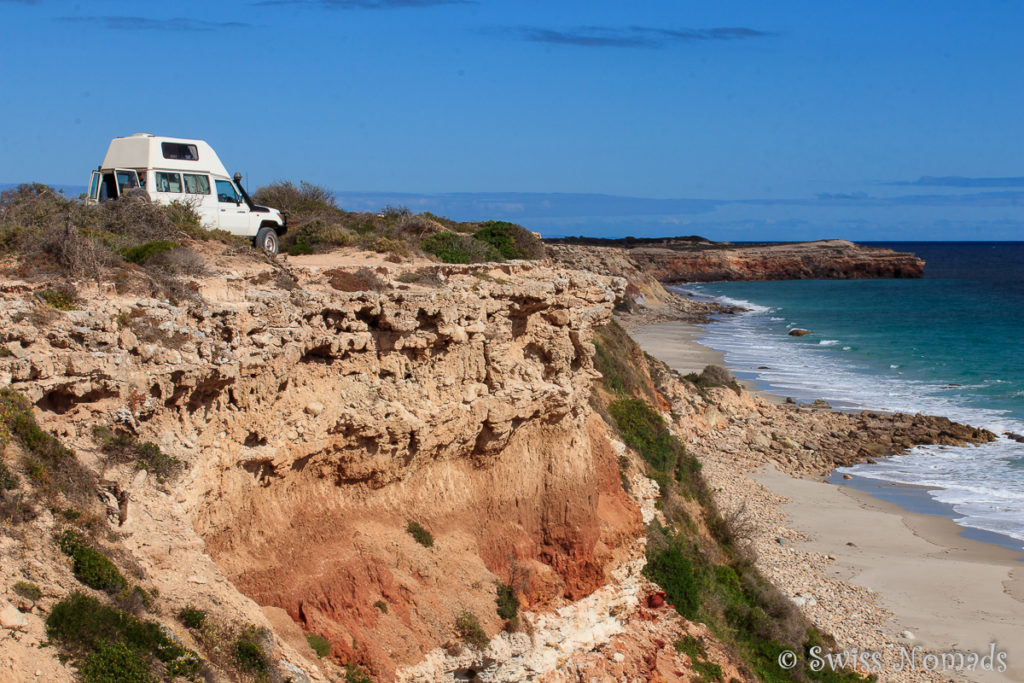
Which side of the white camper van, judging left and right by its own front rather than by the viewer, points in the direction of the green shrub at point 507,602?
right

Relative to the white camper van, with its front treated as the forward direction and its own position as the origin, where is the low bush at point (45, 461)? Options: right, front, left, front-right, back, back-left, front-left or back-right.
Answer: back-right

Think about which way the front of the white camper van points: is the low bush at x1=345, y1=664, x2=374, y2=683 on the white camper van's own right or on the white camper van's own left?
on the white camper van's own right

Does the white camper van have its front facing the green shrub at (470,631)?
no

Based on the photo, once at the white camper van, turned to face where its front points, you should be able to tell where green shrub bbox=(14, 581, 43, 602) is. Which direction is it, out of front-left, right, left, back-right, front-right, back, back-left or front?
back-right

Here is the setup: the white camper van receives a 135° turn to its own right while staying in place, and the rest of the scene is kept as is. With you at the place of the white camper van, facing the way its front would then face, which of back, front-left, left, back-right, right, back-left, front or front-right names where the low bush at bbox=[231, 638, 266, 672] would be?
front

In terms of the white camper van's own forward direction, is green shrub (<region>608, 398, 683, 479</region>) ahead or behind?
ahead

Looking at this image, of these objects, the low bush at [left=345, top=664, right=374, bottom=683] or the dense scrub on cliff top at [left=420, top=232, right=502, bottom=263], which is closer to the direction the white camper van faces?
the dense scrub on cliff top

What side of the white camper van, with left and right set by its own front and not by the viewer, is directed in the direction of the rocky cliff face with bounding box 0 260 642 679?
right

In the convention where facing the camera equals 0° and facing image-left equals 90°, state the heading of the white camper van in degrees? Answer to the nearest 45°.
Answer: approximately 225°

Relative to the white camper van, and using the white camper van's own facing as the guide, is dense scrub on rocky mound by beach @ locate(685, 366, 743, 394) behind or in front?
in front

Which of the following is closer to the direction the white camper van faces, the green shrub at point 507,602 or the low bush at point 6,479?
the green shrub

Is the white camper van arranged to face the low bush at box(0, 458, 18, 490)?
no

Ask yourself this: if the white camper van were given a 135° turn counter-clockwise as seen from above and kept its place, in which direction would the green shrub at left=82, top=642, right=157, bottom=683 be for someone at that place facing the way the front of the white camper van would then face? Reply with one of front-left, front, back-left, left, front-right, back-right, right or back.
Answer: left

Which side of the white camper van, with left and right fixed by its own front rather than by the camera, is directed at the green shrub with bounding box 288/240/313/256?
front

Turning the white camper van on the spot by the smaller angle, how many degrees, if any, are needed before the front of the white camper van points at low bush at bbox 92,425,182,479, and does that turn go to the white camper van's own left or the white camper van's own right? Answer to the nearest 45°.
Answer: approximately 135° to the white camper van's own right

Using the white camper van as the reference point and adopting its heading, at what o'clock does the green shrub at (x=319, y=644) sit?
The green shrub is roughly at 4 o'clock from the white camper van.

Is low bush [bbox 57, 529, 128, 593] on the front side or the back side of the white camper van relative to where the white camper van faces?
on the back side

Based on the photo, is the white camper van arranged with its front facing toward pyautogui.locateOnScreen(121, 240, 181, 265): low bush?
no
